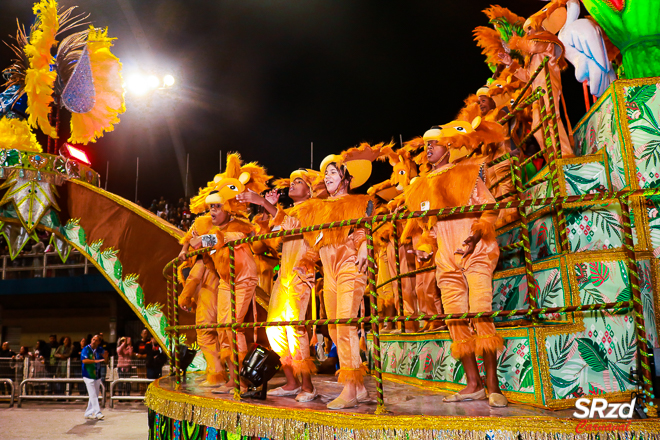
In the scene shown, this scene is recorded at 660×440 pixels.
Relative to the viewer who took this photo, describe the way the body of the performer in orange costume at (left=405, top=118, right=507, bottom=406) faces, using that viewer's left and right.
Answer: facing the viewer and to the left of the viewer

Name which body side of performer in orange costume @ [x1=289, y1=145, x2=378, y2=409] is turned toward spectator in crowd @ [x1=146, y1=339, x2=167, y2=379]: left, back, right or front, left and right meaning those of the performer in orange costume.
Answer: right

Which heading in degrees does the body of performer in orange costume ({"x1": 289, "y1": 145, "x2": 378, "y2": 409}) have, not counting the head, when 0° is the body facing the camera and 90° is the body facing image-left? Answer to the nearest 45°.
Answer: approximately 45°

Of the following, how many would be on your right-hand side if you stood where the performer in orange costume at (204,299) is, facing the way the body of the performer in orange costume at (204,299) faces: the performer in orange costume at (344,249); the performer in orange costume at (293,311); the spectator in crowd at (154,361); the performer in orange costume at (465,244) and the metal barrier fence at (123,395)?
2

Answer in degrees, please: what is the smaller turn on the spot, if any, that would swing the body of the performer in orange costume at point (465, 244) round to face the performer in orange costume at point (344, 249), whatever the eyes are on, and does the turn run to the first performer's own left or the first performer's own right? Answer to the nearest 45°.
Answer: approximately 45° to the first performer's own right
